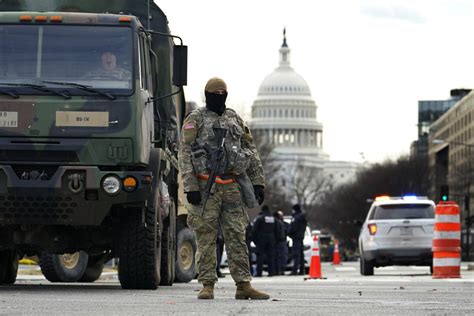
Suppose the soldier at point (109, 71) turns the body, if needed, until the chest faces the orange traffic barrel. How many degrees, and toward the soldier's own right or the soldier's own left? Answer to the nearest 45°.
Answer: approximately 135° to the soldier's own left

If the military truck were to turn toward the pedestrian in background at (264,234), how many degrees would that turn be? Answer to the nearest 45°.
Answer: approximately 180°

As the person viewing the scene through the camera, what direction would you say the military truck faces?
facing the viewer

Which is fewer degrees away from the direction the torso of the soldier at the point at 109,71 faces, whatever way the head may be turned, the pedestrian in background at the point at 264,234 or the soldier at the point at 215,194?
the soldier

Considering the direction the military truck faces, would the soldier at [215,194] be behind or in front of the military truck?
in front
